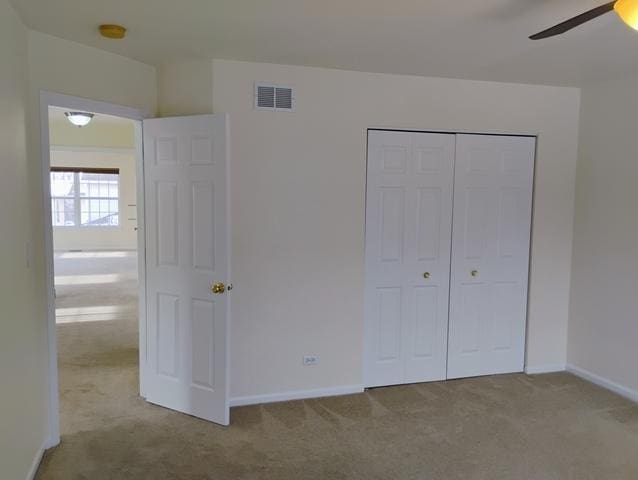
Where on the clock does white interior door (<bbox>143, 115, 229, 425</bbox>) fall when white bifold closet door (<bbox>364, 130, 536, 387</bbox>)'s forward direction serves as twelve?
The white interior door is roughly at 2 o'clock from the white bifold closet door.

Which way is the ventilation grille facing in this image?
toward the camera

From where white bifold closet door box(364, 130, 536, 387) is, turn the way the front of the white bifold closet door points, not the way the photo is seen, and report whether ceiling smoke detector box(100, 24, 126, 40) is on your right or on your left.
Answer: on your right

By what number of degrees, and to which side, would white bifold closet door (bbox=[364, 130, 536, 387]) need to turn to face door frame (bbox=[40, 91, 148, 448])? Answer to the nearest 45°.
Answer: approximately 45° to its right

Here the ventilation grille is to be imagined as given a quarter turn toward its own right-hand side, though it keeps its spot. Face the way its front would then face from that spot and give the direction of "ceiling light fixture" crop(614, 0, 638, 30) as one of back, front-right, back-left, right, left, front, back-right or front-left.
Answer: back-left

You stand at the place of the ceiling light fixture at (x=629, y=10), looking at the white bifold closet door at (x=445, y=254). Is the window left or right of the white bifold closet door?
left

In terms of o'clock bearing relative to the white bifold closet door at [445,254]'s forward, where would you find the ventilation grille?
The ventilation grille is roughly at 2 o'clock from the white bifold closet door.

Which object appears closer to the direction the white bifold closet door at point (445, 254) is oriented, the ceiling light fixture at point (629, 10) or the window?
the ceiling light fixture

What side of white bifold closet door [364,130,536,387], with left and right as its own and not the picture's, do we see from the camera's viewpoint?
front

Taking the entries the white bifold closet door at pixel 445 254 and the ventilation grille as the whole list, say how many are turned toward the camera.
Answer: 2

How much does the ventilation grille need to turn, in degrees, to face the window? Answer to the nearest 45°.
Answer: approximately 135° to its right

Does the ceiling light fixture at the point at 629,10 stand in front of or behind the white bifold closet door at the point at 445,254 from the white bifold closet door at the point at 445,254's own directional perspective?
in front

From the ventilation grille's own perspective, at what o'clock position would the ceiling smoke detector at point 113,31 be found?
The ceiling smoke detector is roughly at 2 o'clock from the ventilation grille.
